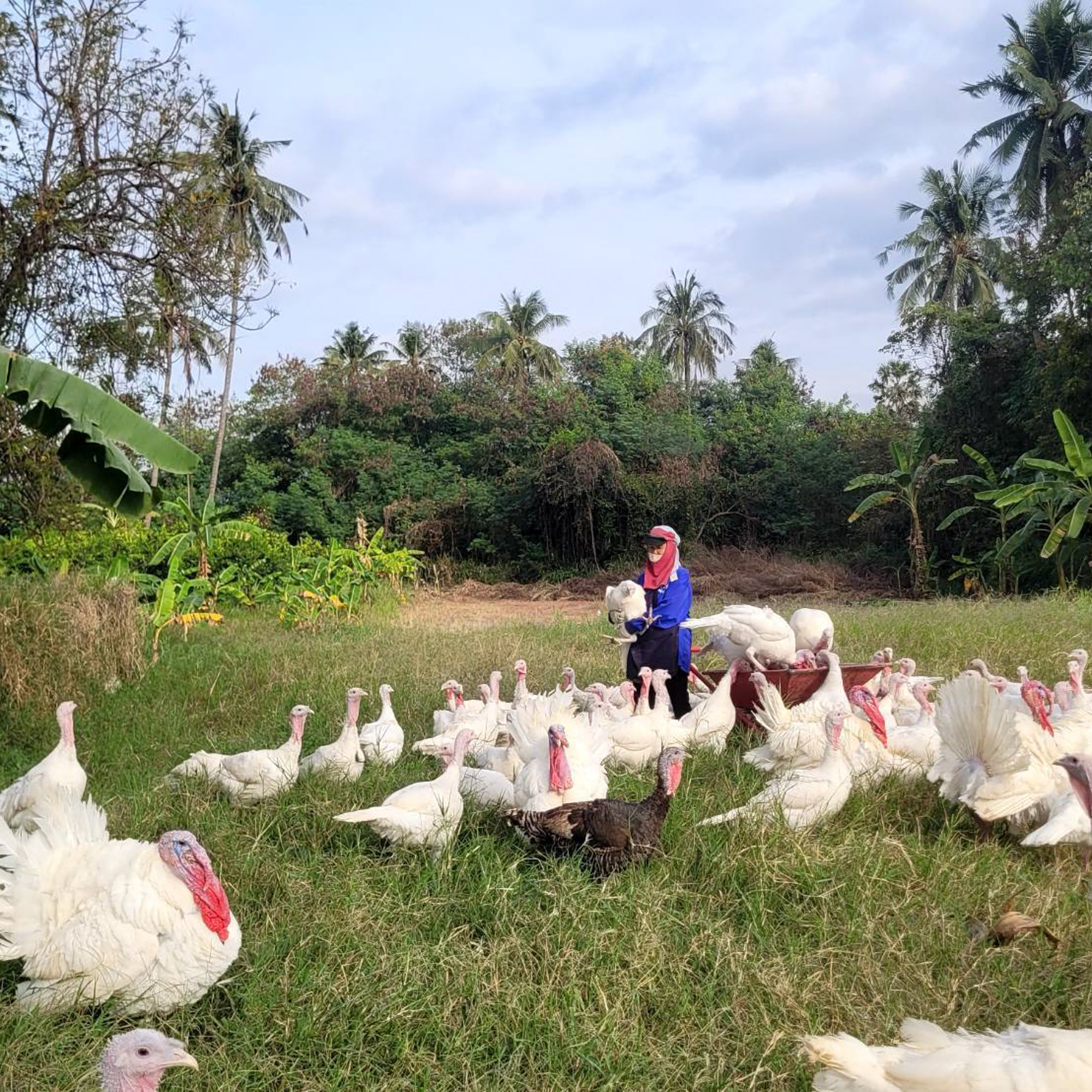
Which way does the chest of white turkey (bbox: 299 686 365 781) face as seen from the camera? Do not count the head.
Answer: to the viewer's right

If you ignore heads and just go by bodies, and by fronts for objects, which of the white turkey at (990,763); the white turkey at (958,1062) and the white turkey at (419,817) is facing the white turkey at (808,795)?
the white turkey at (419,817)

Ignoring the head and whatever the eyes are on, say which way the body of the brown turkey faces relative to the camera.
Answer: to the viewer's right

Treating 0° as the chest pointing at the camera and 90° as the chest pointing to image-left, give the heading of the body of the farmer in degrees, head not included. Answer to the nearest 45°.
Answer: approximately 45°

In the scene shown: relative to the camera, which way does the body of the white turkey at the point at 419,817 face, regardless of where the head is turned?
to the viewer's right
